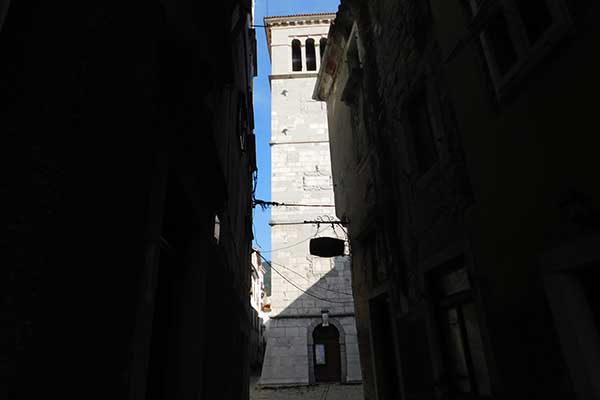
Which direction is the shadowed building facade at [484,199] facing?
to the viewer's left

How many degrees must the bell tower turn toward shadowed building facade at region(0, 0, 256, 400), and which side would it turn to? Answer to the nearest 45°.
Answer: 0° — it already faces it

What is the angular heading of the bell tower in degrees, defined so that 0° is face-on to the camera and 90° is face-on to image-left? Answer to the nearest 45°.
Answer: approximately 0°

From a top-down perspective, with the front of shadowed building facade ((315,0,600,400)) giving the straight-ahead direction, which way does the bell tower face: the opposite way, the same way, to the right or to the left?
to the left

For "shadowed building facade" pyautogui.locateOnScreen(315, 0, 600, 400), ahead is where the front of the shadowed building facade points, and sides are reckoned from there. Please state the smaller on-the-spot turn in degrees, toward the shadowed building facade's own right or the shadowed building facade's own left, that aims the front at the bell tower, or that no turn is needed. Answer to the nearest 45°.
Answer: approximately 45° to the shadowed building facade's own right

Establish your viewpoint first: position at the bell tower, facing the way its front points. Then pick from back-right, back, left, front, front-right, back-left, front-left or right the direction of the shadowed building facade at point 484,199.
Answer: front

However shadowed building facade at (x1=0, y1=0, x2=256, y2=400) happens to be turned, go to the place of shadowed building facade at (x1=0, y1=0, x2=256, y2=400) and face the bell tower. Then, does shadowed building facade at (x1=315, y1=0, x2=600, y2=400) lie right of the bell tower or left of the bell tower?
right

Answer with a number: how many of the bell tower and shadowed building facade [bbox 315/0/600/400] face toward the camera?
1
